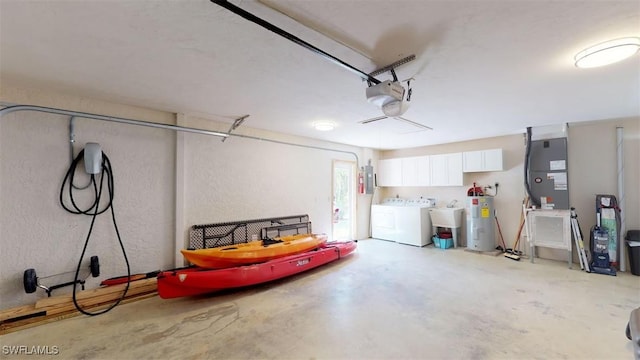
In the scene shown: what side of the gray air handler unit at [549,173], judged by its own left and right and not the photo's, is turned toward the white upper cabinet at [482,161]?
right

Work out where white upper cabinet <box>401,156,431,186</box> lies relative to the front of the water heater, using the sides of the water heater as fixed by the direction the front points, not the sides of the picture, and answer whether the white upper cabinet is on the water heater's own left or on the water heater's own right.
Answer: on the water heater's own right

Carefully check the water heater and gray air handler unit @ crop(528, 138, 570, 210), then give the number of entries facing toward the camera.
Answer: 2

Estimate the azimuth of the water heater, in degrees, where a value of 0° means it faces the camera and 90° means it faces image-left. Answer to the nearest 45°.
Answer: approximately 0°

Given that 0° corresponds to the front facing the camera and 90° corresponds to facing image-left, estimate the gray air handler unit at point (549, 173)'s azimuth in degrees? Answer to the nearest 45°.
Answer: approximately 0°
